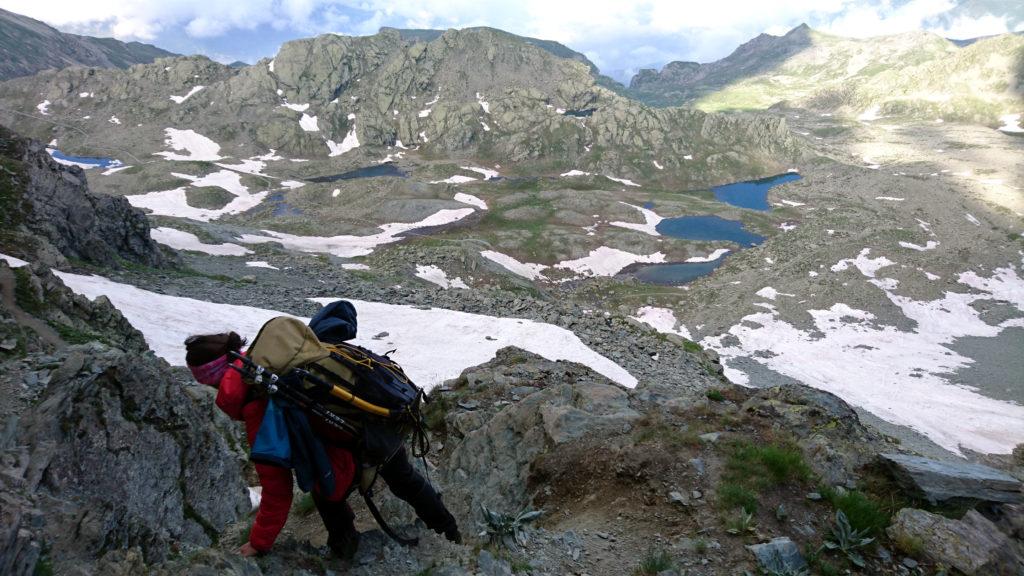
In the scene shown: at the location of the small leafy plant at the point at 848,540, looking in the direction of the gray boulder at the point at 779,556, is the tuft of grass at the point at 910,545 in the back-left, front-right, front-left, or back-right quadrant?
back-left

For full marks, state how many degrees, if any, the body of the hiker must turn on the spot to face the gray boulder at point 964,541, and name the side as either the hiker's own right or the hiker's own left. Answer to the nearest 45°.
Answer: approximately 180°

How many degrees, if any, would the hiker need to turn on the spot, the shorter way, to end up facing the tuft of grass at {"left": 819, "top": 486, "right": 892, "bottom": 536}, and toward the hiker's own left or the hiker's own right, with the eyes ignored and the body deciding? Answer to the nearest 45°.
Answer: approximately 180°

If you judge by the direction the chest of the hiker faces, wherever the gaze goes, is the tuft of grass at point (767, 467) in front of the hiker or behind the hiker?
behind

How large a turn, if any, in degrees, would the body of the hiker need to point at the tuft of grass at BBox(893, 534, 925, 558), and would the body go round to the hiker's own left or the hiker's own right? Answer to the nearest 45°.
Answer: approximately 180°

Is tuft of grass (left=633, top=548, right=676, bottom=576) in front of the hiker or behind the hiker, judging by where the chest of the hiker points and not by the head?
behind

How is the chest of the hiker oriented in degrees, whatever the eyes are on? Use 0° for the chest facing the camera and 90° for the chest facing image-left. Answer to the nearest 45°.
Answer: approximately 90°

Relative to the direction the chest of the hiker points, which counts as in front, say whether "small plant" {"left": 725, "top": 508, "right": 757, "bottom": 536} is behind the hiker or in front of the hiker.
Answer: behind
